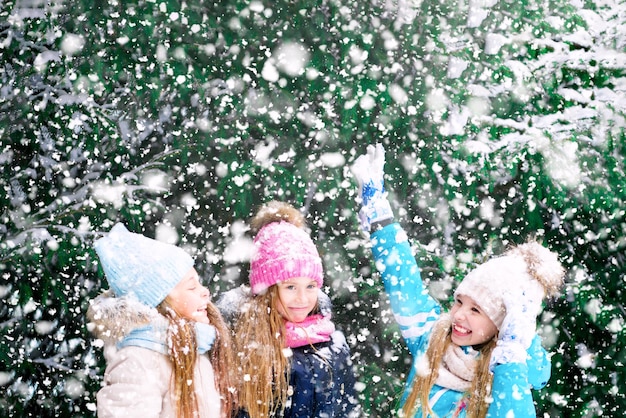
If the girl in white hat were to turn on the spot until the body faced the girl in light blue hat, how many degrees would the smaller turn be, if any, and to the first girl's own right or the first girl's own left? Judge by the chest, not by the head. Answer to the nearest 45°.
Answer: approximately 45° to the first girl's own right

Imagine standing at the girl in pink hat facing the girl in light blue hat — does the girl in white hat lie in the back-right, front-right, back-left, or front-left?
back-left

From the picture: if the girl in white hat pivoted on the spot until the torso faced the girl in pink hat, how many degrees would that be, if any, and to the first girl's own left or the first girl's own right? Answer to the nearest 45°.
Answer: approximately 45° to the first girl's own right

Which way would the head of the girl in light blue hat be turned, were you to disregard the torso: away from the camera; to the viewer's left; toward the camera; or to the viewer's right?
to the viewer's right

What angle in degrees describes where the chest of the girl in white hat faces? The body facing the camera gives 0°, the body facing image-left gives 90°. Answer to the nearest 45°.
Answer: approximately 45°
